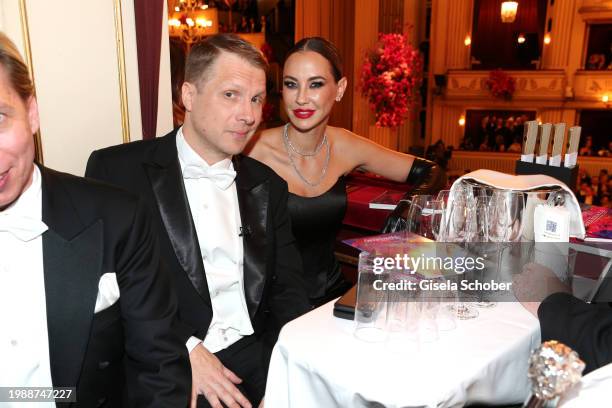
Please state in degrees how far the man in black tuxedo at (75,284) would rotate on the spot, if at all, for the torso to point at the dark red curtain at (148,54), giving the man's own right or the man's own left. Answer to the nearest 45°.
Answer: approximately 180°

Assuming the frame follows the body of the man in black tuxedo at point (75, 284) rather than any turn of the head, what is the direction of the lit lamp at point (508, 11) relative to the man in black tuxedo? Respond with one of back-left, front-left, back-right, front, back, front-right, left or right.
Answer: back-left

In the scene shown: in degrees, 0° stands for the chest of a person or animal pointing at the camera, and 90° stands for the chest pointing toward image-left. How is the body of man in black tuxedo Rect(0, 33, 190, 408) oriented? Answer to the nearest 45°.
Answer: approximately 0°

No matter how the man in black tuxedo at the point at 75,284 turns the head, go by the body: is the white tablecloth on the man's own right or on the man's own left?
on the man's own left

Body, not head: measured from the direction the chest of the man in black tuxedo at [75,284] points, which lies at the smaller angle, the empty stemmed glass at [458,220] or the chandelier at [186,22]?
the empty stemmed glass

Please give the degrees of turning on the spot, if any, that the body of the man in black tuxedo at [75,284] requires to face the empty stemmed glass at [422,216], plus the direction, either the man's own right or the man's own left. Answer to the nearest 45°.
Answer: approximately 90° to the man's own left

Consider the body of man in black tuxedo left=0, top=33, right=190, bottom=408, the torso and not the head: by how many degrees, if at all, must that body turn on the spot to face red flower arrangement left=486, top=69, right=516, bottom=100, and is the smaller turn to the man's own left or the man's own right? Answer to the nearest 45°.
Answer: approximately 135° to the man's own left

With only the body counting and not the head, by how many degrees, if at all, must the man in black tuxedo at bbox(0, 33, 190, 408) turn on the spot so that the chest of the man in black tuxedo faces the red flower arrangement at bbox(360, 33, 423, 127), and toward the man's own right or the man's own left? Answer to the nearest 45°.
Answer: approximately 135° to the man's own left
